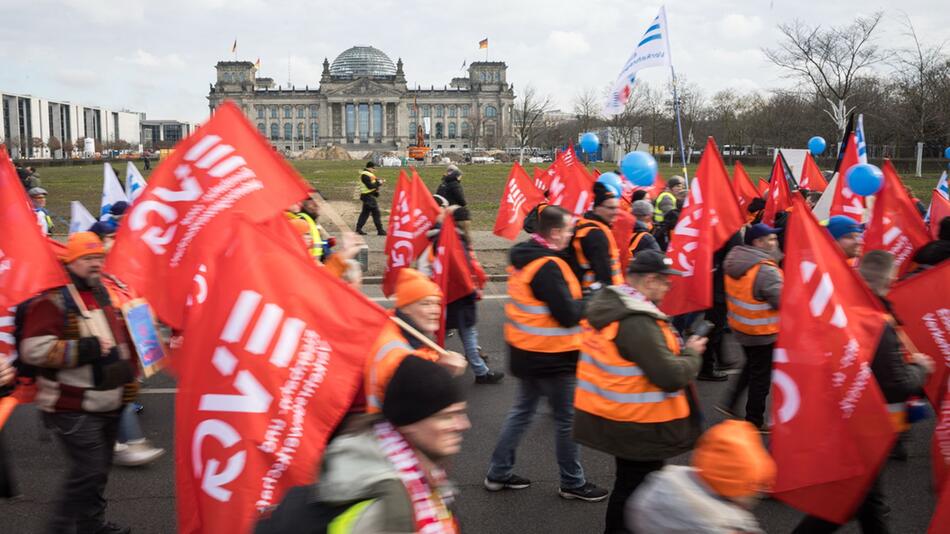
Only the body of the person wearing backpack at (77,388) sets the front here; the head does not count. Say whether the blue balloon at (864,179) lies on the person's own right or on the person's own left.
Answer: on the person's own left

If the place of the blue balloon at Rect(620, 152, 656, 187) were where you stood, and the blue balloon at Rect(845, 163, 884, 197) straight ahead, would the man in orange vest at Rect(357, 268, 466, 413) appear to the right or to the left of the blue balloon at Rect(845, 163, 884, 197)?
right
